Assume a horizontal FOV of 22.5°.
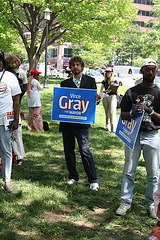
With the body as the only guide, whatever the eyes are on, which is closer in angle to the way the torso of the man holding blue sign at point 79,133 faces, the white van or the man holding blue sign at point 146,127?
the man holding blue sign

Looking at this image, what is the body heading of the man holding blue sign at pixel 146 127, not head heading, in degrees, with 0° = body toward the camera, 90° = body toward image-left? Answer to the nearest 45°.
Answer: approximately 0°

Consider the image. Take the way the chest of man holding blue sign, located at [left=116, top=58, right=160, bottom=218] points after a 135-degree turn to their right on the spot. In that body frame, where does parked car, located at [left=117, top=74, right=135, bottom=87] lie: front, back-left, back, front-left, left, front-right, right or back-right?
front-right

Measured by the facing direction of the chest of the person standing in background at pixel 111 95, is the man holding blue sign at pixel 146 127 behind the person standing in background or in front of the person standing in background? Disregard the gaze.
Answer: in front

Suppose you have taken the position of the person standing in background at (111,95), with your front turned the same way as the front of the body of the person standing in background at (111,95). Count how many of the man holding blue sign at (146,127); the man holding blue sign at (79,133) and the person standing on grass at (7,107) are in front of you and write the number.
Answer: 3
